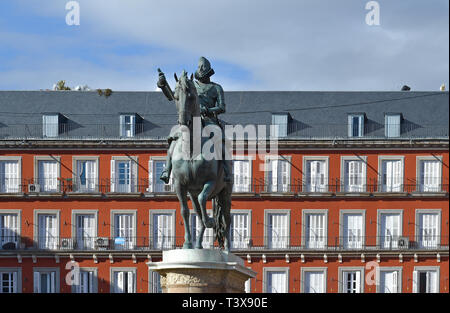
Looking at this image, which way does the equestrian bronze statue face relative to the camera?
toward the camera
